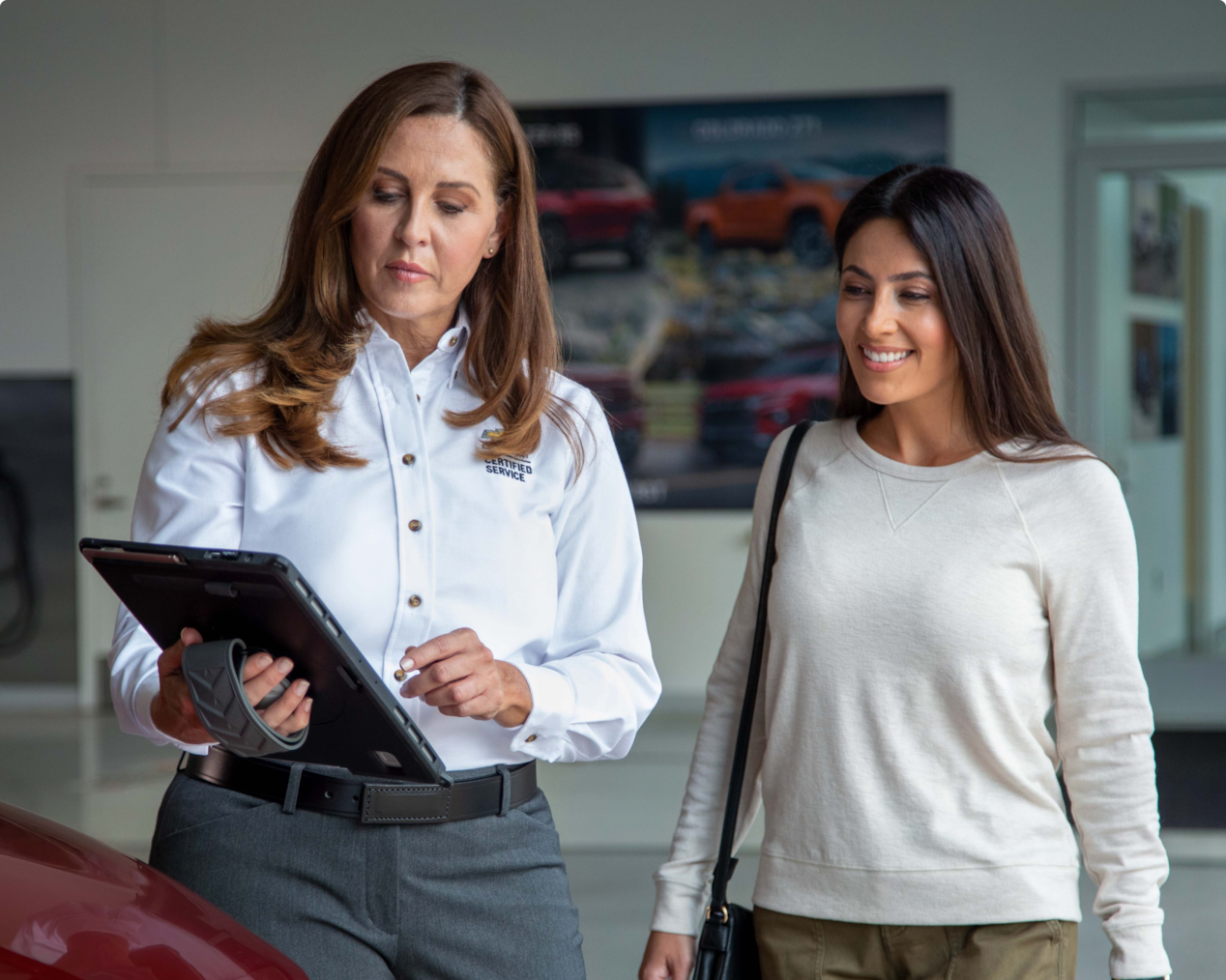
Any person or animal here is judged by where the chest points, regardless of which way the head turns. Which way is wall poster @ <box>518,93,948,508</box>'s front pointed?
toward the camera

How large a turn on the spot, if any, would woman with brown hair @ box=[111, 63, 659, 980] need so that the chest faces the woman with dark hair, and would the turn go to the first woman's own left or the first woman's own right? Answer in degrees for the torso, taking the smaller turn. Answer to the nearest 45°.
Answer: approximately 90° to the first woman's own left

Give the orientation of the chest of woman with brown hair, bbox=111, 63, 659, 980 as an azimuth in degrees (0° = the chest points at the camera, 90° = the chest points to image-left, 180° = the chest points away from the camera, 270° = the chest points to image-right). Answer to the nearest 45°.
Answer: approximately 0°

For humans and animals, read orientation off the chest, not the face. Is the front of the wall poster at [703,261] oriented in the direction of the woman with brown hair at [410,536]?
yes

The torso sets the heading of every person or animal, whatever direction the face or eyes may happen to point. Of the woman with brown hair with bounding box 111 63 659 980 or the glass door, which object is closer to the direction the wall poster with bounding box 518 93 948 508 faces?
the woman with brown hair

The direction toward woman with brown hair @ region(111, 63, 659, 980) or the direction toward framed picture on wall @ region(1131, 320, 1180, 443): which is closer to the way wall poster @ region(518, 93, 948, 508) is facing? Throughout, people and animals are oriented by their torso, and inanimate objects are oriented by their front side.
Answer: the woman with brown hair

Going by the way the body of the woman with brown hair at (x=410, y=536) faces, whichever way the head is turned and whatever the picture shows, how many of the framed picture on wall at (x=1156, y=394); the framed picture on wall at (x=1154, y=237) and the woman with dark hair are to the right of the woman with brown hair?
0

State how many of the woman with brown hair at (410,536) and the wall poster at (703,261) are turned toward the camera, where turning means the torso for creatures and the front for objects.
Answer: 2

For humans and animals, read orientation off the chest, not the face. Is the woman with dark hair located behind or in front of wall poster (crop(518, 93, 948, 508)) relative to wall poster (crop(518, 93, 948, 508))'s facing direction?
in front

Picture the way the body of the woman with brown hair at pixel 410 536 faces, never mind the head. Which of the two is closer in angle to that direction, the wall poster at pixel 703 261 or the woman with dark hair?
the woman with dark hair

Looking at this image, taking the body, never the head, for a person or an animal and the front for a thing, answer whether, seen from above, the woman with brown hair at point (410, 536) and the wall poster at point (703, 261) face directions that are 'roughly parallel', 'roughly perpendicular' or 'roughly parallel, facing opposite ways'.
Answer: roughly parallel

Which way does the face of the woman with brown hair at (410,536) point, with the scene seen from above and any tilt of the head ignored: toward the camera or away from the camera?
toward the camera

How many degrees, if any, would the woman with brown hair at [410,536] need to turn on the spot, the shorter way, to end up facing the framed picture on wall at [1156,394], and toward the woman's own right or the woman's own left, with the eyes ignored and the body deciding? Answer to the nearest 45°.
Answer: approximately 135° to the woman's own left

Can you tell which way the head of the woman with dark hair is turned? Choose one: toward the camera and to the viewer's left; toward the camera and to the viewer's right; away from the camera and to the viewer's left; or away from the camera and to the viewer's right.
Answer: toward the camera and to the viewer's left

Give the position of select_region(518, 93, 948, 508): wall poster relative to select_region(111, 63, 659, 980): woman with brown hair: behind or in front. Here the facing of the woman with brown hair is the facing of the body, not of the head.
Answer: behind

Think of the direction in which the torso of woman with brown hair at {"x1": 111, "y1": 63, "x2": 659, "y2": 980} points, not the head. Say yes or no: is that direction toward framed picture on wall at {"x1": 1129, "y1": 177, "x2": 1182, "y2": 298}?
no

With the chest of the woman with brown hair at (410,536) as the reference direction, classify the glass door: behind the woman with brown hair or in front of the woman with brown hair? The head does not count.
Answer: behind
